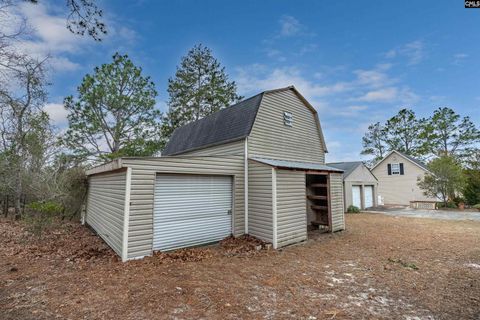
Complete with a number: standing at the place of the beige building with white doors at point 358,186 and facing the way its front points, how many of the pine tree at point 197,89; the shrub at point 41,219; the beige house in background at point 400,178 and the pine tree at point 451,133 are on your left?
2

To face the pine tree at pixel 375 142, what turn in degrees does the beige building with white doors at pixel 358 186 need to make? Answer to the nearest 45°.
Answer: approximately 135° to its left

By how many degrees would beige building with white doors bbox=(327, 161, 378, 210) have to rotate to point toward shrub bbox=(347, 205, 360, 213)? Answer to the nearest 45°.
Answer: approximately 45° to its right

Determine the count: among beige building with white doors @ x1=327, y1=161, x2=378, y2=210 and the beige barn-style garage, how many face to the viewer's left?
0

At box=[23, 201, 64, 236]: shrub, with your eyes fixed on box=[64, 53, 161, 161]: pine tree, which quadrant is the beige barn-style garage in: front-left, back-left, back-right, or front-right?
back-right

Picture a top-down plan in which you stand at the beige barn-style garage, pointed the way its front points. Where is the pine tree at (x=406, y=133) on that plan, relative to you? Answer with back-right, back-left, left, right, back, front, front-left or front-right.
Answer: left

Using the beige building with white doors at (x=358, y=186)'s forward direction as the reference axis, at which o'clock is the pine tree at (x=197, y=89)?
The pine tree is roughly at 4 o'clock from the beige building with white doors.

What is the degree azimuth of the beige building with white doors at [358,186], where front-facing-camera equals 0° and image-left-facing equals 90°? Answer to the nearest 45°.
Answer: approximately 315°

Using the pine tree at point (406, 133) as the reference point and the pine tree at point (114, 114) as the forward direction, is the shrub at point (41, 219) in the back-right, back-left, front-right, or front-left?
front-left

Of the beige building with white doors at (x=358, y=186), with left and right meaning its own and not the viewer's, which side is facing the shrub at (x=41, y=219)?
right

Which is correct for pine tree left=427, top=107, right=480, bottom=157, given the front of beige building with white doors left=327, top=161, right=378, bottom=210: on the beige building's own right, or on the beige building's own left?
on the beige building's own left

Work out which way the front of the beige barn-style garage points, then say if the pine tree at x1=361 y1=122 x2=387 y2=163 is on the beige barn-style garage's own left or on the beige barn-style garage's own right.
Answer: on the beige barn-style garage's own left

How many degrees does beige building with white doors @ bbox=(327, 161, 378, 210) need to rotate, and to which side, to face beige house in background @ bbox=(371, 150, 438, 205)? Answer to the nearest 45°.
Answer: approximately 90° to its left

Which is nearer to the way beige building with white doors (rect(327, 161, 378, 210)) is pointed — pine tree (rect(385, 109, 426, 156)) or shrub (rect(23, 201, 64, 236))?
the shrub
